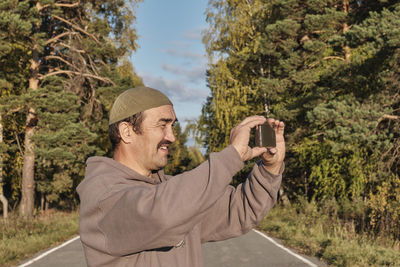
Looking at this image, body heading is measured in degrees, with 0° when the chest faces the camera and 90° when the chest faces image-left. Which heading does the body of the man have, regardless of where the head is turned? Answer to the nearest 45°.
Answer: approximately 270°
